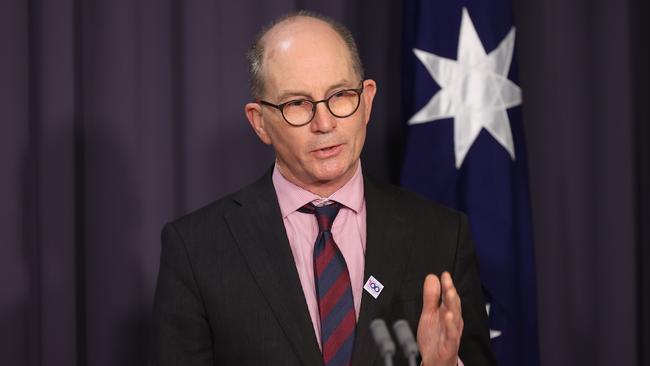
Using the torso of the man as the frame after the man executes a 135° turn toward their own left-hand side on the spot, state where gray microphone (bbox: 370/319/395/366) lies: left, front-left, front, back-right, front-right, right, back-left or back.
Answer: back-right

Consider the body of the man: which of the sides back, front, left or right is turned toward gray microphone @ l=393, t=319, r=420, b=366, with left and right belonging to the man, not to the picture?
front

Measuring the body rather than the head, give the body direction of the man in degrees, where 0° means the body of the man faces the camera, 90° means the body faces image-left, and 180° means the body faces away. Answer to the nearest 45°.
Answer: approximately 0°

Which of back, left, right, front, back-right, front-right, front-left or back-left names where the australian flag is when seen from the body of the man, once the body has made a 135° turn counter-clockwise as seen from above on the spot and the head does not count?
front
